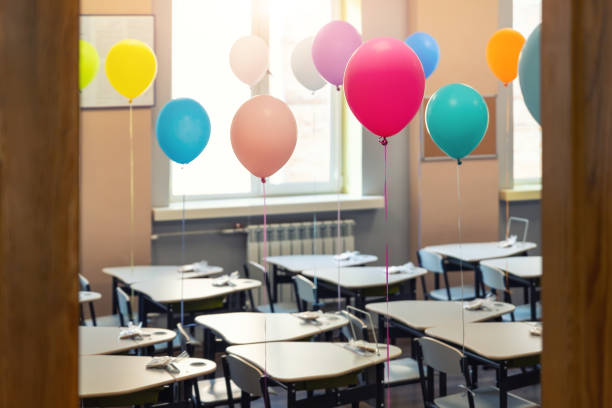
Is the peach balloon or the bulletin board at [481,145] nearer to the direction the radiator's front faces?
the peach balloon

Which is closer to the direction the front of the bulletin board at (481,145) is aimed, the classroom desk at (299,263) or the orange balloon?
the orange balloon

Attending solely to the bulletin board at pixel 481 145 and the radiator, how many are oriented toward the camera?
2

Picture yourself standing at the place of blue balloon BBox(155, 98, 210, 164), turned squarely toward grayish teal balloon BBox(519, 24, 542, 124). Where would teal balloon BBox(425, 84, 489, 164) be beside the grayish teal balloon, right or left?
left

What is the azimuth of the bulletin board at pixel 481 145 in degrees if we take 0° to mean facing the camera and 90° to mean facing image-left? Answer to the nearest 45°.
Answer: approximately 0°

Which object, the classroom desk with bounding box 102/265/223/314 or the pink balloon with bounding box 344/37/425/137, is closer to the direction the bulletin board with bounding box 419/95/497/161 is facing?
the pink balloon

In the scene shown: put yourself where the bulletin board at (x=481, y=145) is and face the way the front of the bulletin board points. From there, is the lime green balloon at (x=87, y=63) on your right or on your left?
on your right

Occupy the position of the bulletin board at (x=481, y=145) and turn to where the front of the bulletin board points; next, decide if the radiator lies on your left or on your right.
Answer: on your right

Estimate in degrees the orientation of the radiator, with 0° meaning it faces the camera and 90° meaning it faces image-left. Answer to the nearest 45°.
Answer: approximately 0°
